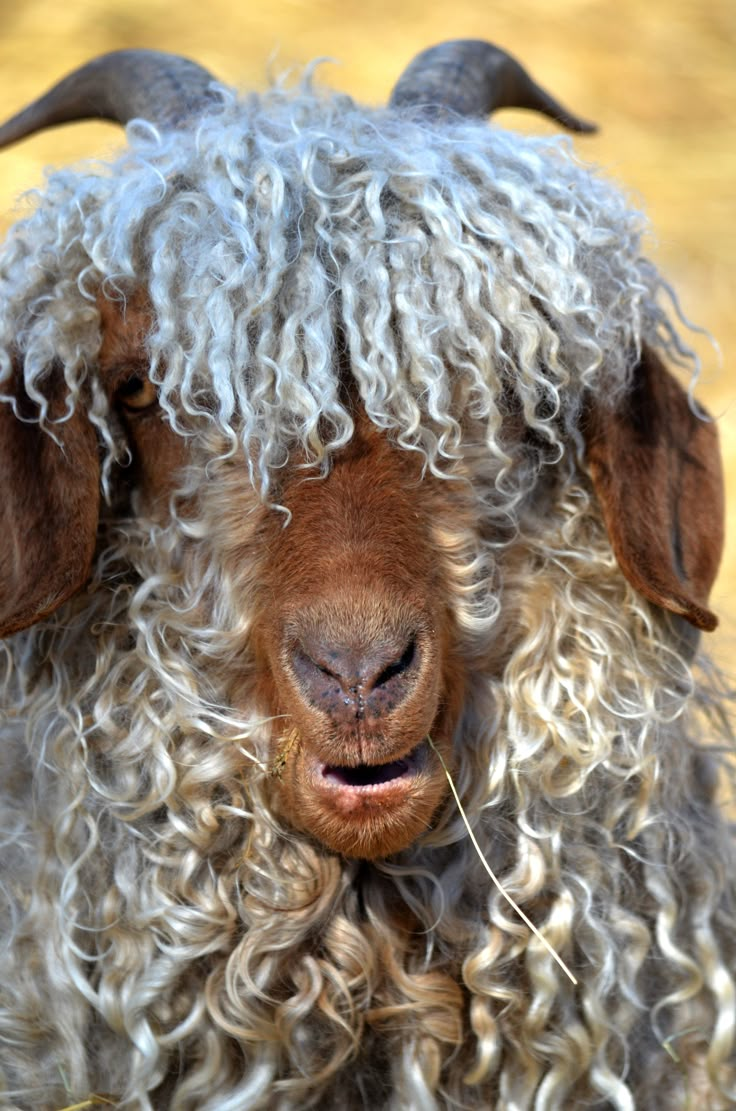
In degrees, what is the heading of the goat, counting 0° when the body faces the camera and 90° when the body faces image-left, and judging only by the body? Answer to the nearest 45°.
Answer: approximately 0°
